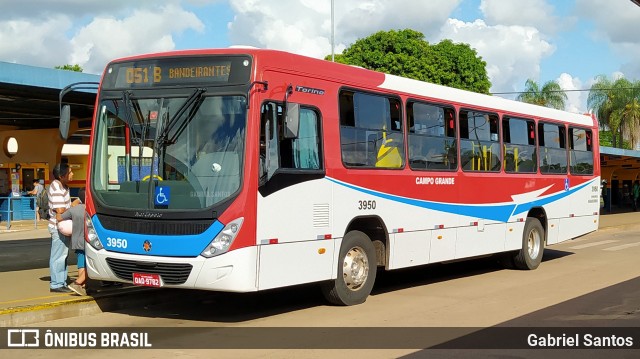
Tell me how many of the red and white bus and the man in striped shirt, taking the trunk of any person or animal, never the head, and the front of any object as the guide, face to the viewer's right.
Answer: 1

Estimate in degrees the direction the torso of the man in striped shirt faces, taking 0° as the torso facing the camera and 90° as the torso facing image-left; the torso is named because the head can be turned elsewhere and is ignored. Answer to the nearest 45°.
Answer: approximately 270°

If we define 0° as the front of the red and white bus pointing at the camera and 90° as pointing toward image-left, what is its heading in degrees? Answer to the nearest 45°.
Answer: approximately 45°

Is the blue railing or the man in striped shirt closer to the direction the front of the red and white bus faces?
the man in striped shirt

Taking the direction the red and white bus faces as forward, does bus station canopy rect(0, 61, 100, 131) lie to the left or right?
on its right

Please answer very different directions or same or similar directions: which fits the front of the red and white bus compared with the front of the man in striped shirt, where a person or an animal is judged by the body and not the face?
very different directions

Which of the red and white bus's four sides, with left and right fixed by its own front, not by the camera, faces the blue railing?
right

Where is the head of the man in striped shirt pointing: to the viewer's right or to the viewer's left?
to the viewer's right

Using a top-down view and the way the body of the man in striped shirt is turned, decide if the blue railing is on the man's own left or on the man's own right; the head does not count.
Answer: on the man's own left
